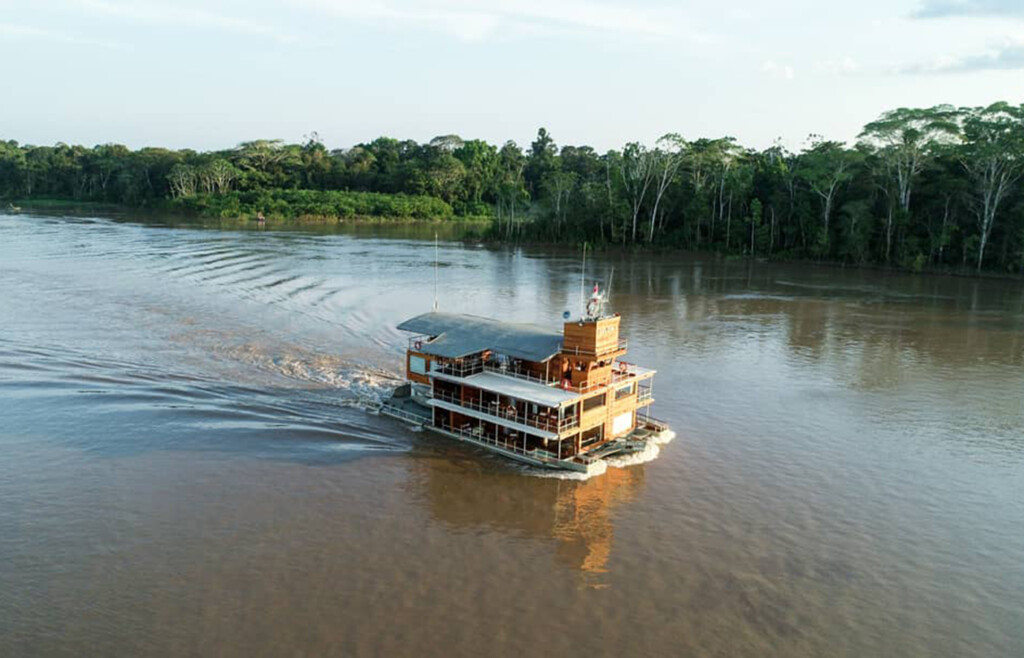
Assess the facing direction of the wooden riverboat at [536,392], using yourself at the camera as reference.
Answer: facing the viewer and to the right of the viewer
